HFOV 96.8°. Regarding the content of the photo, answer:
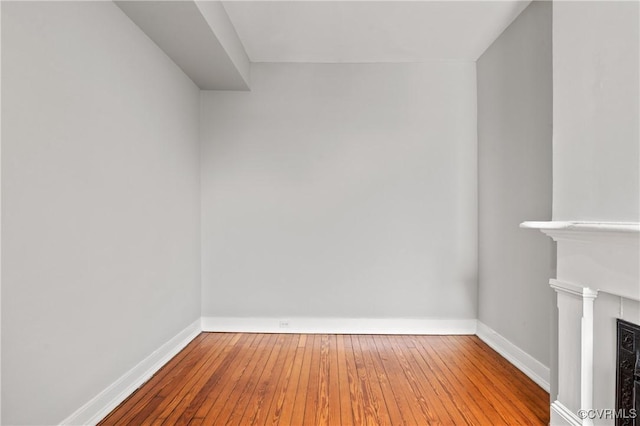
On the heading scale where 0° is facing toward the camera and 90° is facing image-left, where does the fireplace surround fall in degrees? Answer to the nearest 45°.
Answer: approximately 45°
